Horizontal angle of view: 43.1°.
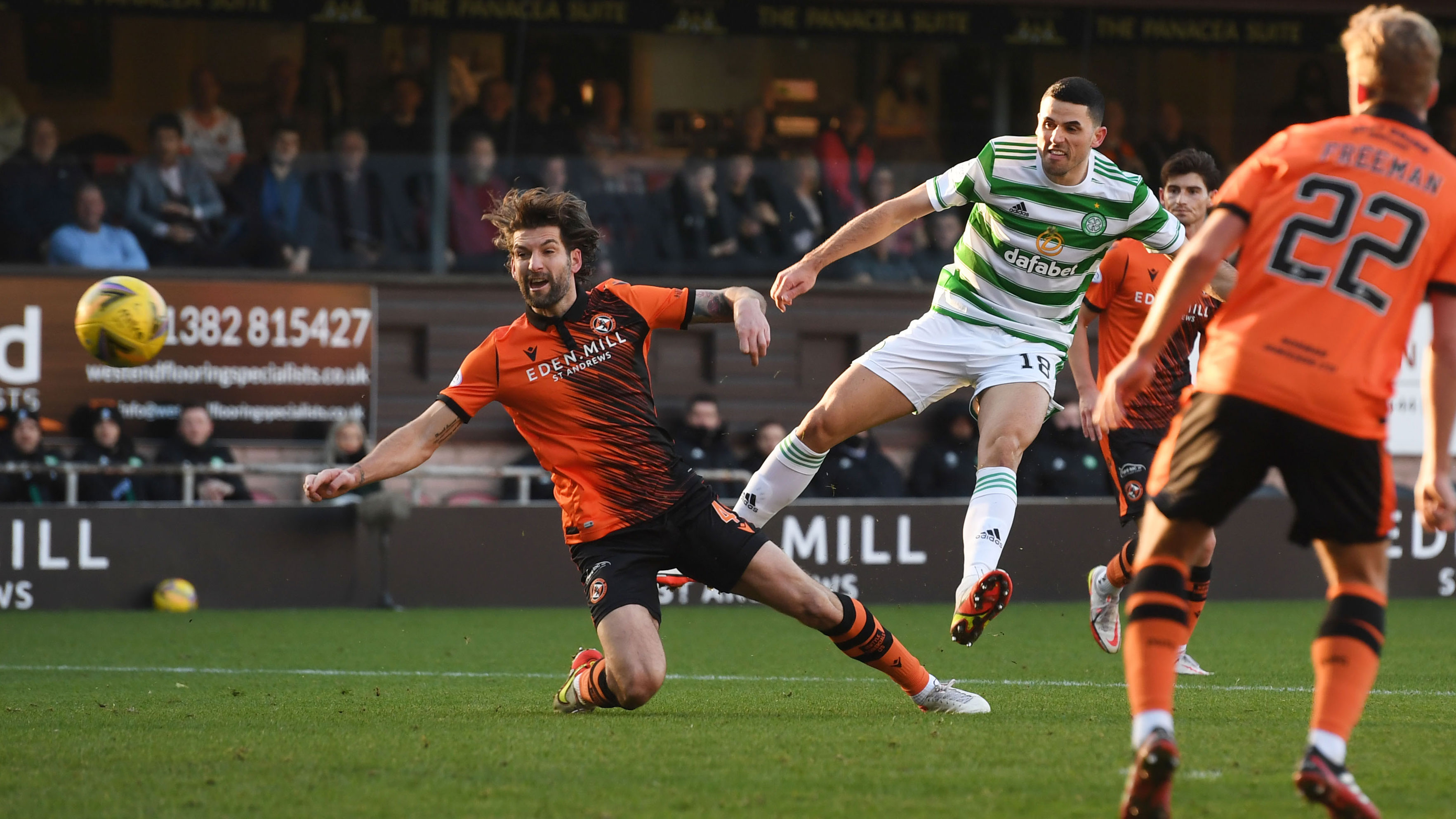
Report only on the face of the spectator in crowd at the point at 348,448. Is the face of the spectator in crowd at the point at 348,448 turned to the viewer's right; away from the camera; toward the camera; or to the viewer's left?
toward the camera

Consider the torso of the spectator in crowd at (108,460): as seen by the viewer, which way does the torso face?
toward the camera

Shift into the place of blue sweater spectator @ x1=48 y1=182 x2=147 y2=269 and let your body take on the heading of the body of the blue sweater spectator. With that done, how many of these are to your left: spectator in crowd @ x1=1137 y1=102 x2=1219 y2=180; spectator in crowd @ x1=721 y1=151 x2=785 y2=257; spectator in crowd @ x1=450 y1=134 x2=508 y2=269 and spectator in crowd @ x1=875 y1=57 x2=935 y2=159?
4

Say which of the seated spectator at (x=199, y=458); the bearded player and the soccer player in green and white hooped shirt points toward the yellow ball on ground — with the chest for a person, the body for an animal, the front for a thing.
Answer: the seated spectator

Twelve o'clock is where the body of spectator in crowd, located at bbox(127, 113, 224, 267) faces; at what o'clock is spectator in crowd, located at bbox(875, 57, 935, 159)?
spectator in crowd, located at bbox(875, 57, 935, 159) is roughly at 9 o'clock from spectator in crowd, located at bbox(127, 113, 224, 267).

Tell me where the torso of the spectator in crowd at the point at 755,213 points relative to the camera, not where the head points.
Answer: toward the camera

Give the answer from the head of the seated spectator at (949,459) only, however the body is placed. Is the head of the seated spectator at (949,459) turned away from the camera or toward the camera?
toward the camera

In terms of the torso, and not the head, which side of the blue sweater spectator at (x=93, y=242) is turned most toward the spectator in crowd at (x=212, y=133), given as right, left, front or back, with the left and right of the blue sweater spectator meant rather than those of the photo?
back

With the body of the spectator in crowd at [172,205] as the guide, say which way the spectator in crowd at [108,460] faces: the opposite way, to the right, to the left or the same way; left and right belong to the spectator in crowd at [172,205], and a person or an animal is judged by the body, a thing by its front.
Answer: the same way

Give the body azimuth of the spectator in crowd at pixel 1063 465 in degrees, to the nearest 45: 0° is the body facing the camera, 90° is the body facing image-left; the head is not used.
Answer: approximately 0°

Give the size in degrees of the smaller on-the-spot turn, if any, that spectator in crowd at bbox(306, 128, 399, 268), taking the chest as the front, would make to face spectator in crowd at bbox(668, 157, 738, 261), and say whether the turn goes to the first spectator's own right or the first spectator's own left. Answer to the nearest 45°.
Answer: approximately 90° to the first spectator's own left

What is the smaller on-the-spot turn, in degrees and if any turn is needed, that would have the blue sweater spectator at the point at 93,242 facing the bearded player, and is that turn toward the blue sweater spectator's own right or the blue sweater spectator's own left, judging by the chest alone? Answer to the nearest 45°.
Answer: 0° — they already face them

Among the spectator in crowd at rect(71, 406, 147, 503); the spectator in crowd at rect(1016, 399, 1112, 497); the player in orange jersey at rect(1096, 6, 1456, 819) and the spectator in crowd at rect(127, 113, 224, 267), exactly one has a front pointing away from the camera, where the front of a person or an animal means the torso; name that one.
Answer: the player in orange jersey

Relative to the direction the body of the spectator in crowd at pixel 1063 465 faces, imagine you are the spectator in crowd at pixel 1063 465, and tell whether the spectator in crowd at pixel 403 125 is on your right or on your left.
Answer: on your right

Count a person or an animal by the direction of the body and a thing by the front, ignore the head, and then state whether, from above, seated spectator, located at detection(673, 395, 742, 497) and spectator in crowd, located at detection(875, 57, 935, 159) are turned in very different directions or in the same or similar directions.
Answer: same or similar directions

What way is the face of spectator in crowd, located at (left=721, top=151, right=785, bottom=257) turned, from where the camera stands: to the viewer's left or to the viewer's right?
to the viewer's left

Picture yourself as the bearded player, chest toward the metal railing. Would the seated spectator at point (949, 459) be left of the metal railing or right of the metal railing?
right

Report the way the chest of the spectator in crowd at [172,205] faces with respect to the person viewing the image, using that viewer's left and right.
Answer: facing the viewer
